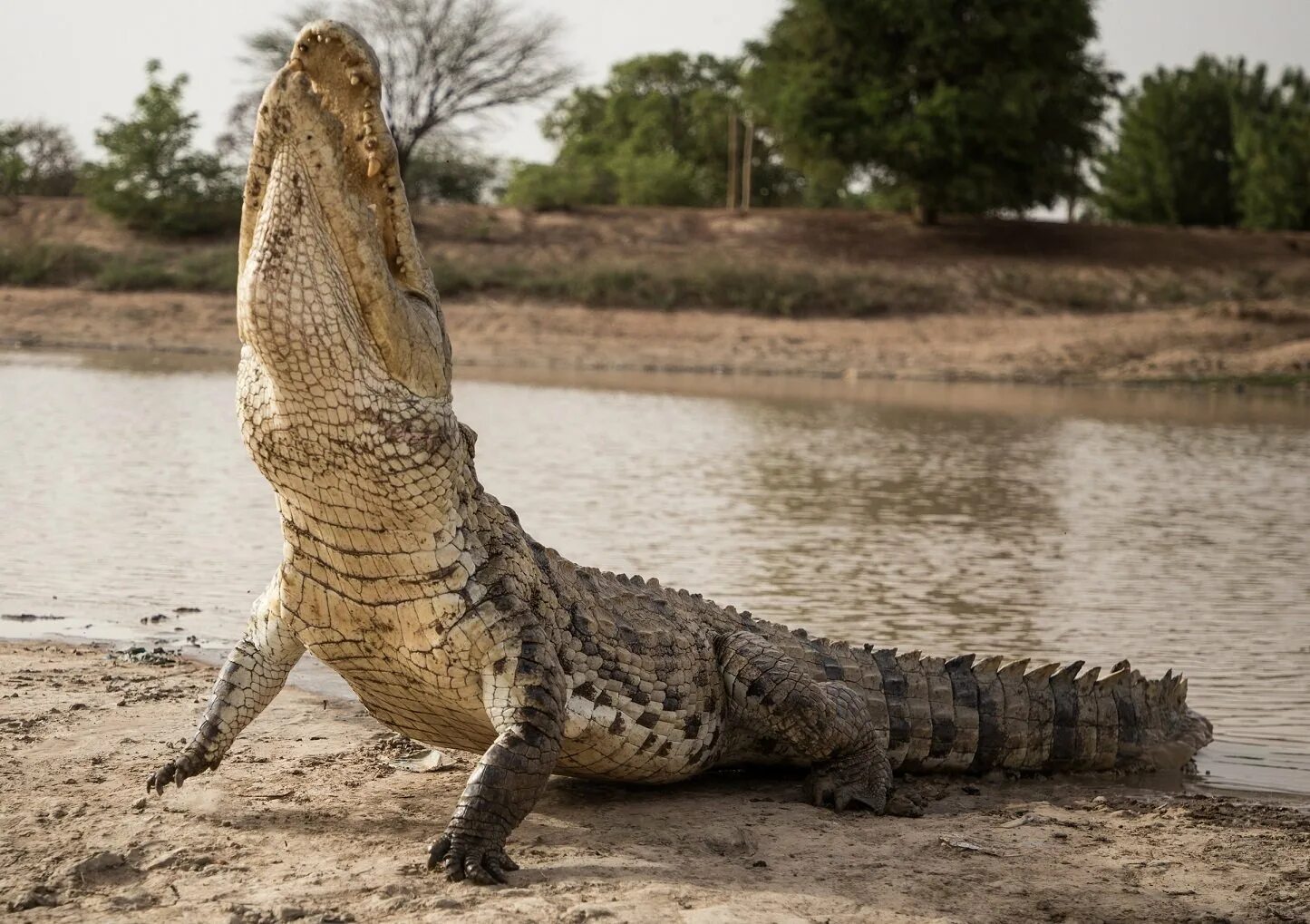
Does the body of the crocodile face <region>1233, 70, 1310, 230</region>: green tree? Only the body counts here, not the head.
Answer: no

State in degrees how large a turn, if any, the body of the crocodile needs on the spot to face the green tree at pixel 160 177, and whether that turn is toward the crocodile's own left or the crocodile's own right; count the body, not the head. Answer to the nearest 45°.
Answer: approximately 135° to the crocodile's own right

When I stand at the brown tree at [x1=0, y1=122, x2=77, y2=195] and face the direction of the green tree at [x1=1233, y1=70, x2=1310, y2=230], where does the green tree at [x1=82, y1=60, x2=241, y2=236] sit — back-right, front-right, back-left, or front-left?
front-right

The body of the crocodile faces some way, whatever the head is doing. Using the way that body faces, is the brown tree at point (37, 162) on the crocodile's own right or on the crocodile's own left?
on the crocodile's own right

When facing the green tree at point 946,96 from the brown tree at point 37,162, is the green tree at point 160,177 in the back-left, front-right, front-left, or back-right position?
front-right

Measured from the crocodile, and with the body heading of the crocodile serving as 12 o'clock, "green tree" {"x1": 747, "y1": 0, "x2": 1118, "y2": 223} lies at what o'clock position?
The green tree is roughly at 5 o'clock from the crocodile.

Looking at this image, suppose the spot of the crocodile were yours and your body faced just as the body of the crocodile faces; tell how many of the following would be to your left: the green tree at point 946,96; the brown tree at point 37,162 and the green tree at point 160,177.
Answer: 0

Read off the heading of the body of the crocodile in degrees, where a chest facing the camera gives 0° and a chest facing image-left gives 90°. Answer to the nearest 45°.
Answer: approximately 45°
